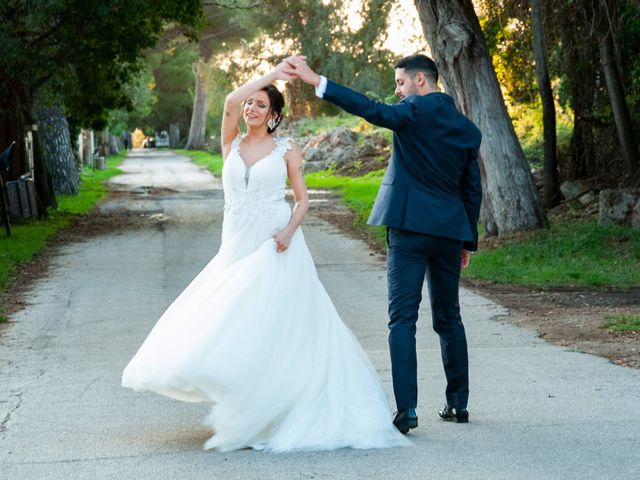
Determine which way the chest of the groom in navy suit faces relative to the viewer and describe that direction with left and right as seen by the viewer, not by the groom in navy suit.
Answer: facing away from the viewer and to the left of the viewer

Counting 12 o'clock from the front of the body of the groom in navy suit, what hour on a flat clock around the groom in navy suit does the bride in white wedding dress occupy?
The bride in white wedding dress is roughly at 10 o'clock from the groom in navy suit.

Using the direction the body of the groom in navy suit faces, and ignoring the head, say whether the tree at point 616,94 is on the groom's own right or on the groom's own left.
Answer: on the groom's own right

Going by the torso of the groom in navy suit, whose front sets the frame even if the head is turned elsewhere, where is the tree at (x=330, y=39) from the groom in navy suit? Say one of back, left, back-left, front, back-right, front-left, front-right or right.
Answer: front-right

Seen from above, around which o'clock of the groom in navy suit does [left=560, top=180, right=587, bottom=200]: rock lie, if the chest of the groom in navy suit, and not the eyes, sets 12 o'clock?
The rock is roughly at 2 o'clock from the groom in navy suit.

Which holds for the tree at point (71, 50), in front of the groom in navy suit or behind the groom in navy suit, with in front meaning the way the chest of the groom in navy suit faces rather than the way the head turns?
in front

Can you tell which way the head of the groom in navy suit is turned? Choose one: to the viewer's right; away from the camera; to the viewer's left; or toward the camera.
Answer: to the viewer's left

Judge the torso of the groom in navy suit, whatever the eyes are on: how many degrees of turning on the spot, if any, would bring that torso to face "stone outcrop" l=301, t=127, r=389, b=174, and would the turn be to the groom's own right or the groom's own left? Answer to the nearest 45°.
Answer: approximately 45° to the groom's own right
